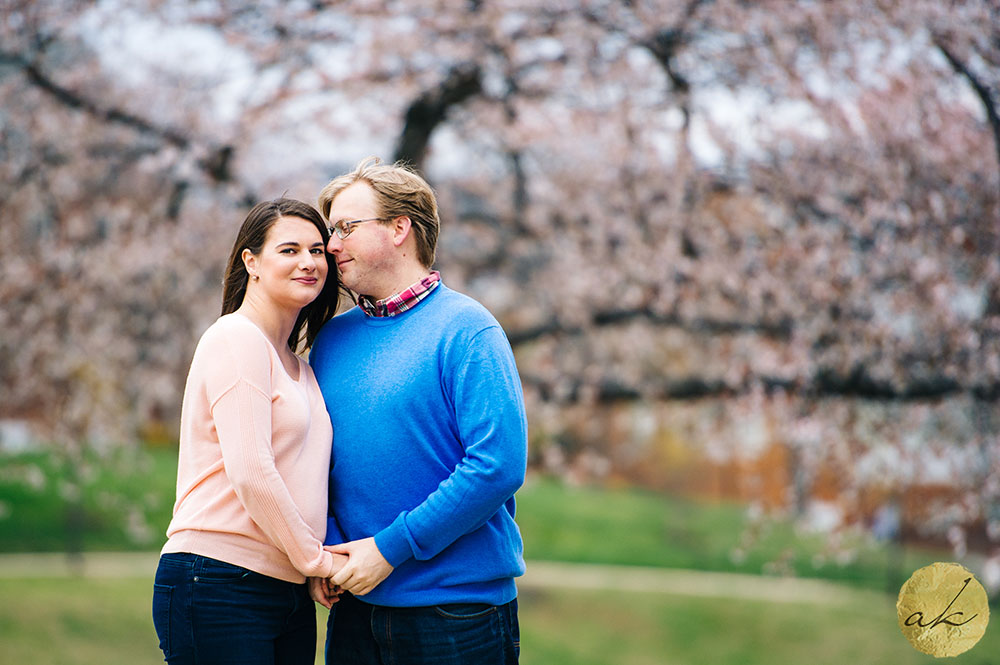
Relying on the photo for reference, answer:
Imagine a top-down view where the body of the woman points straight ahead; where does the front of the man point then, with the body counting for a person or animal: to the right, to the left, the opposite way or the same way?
to the right

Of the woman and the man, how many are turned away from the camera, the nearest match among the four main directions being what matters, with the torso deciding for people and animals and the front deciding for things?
0

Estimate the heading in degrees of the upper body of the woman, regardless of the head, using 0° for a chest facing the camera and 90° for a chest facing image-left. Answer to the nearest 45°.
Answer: approximately 315°
